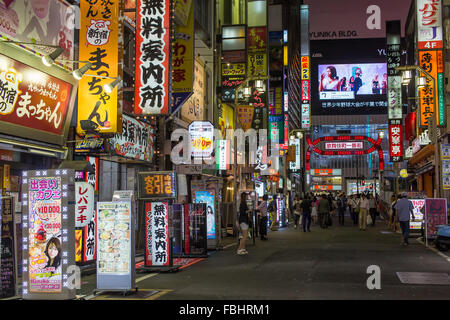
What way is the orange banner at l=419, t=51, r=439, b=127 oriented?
toward the camera

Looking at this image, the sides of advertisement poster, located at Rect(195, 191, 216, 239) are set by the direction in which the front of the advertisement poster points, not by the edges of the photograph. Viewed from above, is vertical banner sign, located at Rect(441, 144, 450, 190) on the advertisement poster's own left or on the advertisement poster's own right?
on the advertisement poster's own left

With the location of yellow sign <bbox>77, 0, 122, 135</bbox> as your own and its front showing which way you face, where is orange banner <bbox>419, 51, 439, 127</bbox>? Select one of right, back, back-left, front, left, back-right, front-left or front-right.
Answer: back-left

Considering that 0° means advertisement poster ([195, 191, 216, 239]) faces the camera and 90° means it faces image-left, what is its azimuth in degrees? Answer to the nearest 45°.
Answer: approximately 0°

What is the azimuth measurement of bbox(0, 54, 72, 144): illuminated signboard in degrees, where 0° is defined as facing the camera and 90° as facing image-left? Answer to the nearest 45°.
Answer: approximately 315°

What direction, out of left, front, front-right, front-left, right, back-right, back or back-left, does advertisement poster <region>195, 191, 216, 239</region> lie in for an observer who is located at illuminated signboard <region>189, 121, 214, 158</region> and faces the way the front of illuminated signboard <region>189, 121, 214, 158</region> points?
front

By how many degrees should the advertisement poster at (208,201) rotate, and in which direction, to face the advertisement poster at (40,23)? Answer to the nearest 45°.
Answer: approximately 45° to its right

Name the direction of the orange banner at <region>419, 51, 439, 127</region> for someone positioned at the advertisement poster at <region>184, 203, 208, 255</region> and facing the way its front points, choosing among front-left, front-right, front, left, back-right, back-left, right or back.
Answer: back-left

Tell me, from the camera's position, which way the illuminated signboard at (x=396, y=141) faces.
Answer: facing the viewer

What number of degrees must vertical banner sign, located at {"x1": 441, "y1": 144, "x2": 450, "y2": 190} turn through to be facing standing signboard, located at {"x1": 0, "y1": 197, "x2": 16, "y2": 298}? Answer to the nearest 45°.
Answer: approximately 45° to its right

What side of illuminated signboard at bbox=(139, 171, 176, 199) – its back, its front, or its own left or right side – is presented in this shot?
front

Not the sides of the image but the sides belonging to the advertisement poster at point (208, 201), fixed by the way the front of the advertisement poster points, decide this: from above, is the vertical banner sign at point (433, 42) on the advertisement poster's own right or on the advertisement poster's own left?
on the advertisement poster's own left

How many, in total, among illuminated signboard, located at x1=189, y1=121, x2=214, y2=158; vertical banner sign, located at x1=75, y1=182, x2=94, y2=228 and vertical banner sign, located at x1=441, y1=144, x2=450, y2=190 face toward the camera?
3
